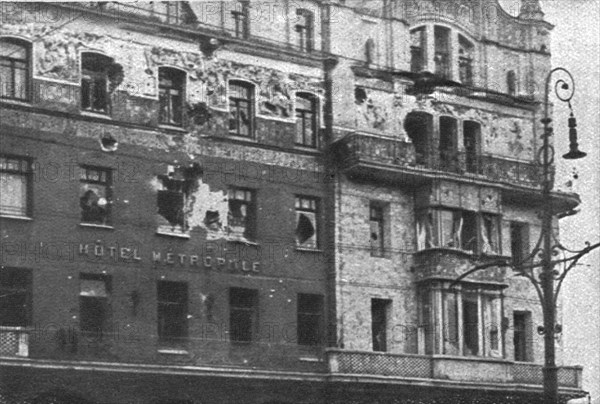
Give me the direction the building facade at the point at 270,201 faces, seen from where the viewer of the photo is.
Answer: facing the viewer and to the right of the viewer
